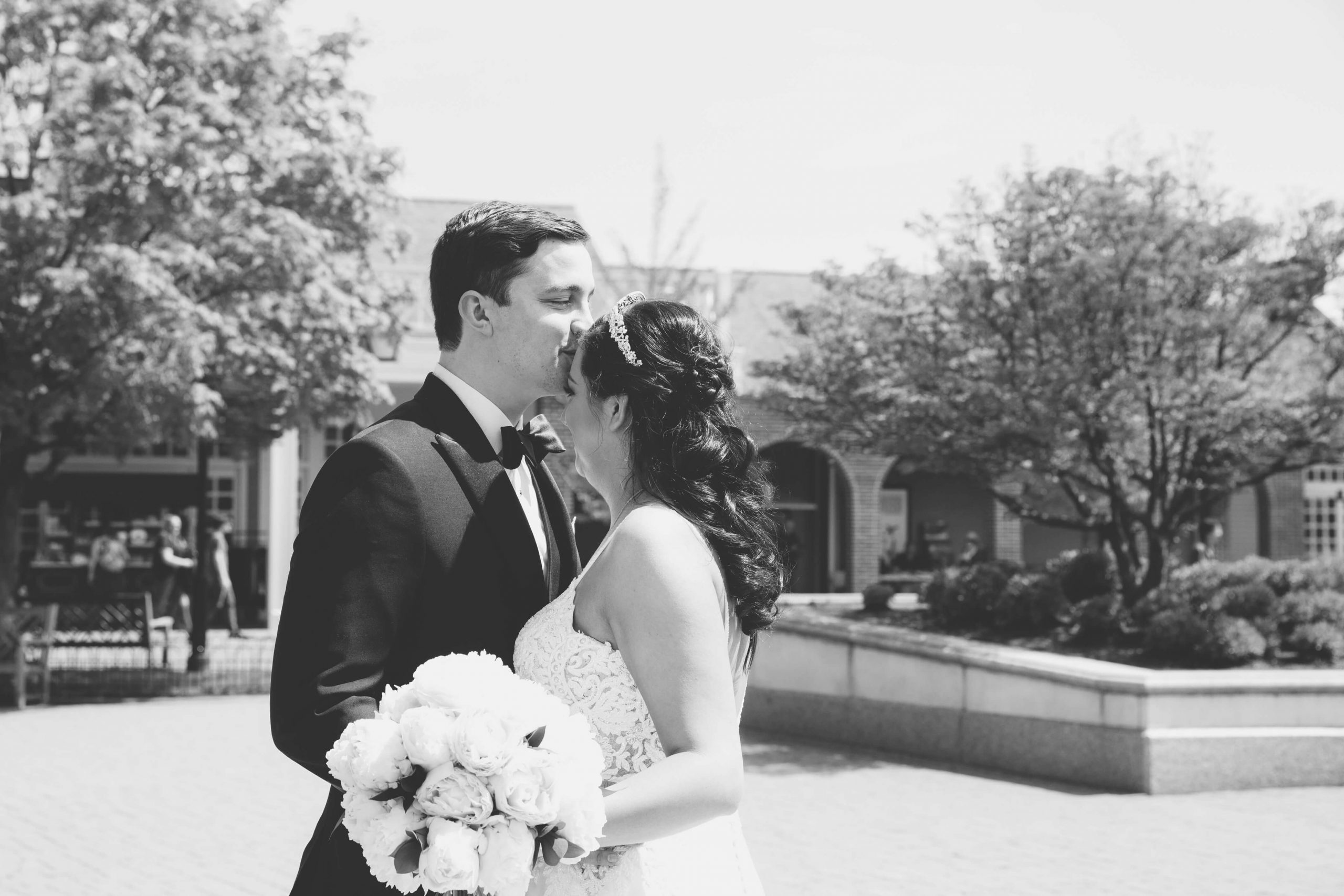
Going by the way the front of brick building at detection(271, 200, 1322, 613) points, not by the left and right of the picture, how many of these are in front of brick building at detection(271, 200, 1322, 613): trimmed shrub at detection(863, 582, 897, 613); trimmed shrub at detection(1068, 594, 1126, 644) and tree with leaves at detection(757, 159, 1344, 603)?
3

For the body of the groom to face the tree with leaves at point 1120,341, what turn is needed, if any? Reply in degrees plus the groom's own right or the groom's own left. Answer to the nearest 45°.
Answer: approximately 90° to the groom's own left

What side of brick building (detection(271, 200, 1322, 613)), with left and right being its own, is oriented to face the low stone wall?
front

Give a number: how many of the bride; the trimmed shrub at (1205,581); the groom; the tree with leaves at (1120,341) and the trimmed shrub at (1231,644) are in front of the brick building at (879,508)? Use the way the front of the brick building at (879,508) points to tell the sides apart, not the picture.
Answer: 5

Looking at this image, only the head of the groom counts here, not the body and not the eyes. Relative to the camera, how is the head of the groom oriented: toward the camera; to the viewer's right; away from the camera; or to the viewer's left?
to the viewer's right

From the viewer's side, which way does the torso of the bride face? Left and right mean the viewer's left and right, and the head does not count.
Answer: facing to the left of the viewer

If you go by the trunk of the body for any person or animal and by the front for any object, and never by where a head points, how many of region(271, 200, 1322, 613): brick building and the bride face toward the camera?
1

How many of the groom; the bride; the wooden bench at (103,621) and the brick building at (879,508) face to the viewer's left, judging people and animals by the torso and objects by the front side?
1

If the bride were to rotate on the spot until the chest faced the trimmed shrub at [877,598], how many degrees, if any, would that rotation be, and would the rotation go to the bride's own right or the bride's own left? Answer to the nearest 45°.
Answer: approximately 90° to the bride's own right
